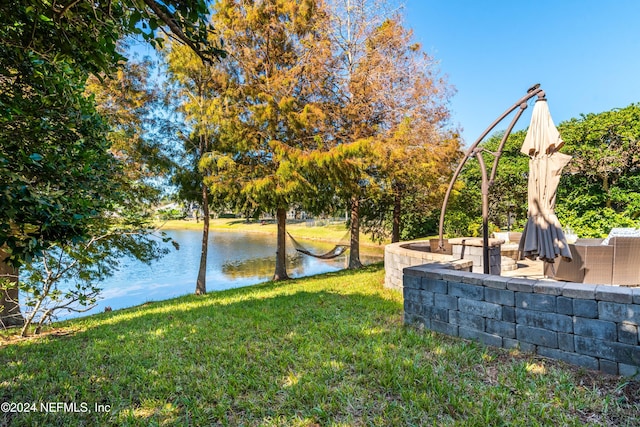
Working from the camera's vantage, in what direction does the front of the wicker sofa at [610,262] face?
facing away from the viewer and to the left of the viewer

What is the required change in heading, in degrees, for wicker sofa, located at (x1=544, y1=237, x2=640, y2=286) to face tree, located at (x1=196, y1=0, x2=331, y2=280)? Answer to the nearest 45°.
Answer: approximately 45° to its left

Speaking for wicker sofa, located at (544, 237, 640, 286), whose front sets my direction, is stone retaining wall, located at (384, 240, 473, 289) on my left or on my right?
on my left

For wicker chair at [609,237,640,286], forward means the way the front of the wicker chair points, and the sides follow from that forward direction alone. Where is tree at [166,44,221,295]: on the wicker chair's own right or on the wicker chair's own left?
on the wicker chair's own left

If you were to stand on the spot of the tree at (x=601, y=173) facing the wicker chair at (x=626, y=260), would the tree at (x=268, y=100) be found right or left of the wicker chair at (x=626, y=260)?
right
